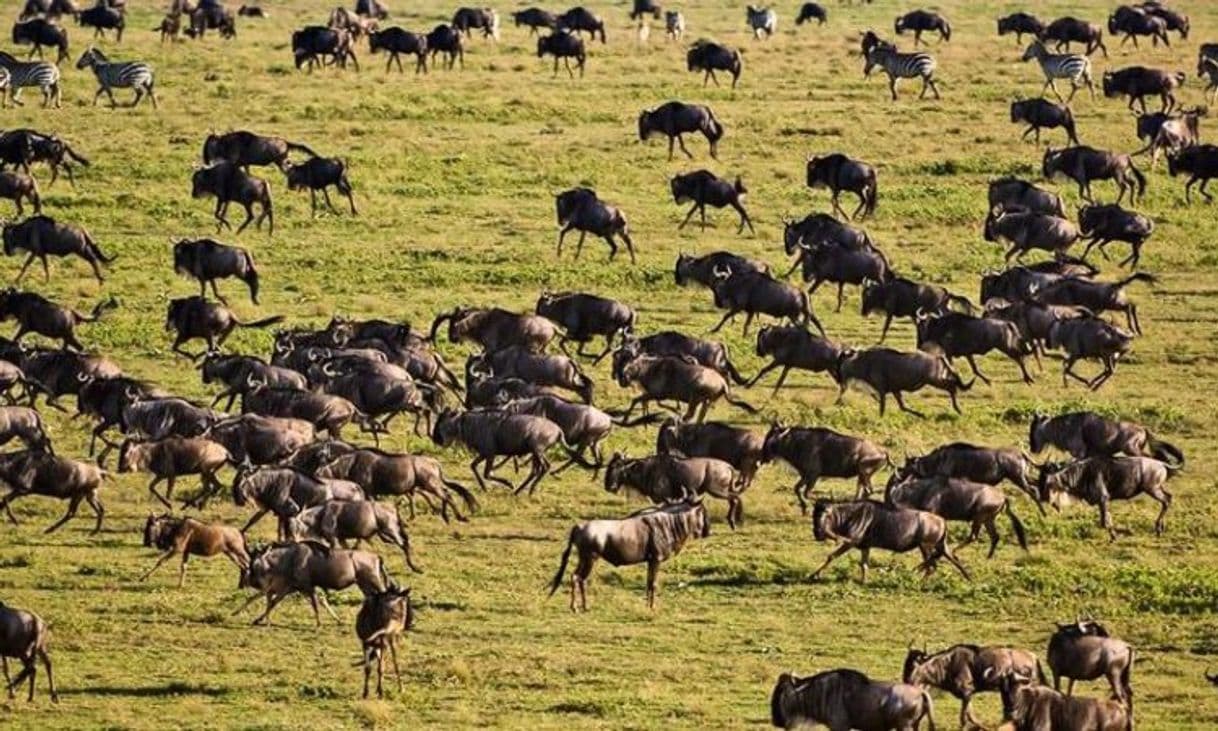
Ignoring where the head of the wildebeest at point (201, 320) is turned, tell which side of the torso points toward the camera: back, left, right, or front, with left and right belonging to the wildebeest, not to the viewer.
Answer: left

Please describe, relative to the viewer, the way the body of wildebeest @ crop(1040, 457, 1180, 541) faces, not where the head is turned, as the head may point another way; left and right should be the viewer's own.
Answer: facing to the left of the viewer

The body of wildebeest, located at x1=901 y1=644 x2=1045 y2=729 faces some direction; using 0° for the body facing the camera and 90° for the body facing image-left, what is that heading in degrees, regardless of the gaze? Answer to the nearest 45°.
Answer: approximately 90°

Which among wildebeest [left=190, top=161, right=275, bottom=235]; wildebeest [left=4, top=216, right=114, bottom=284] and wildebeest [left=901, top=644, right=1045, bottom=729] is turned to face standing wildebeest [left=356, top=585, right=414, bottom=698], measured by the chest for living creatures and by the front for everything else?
wildebeest [left=901, top=644, right=1045, bottom=729]

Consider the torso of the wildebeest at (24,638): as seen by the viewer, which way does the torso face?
to the viewer's left

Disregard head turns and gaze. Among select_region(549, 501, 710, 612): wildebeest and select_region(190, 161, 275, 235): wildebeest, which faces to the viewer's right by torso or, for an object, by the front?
select_region(549, 501, 710, 612): wildebeest

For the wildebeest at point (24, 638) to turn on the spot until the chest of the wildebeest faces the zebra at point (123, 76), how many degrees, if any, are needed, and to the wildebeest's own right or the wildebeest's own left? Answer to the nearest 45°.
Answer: approximately 90° to the wildebeest's own right

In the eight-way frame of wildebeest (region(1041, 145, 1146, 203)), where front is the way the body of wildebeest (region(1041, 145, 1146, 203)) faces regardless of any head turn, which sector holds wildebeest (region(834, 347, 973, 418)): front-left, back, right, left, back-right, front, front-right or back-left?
left

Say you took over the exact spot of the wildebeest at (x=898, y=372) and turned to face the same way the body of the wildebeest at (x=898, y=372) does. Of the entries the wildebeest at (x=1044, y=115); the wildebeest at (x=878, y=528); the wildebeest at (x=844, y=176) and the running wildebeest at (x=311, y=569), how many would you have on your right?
2
